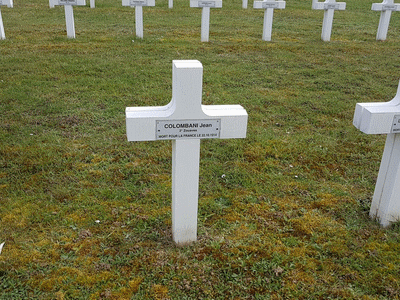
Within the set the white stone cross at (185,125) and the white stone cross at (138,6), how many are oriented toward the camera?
2

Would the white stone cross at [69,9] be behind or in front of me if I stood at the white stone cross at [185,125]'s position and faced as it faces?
behind

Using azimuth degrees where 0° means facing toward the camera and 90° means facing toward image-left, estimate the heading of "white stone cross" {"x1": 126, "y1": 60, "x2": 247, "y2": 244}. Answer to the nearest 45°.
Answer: approximately 0°

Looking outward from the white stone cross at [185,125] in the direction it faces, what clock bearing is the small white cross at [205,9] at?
The small white cross is roughly at 6 o'clock from the white stone cross.

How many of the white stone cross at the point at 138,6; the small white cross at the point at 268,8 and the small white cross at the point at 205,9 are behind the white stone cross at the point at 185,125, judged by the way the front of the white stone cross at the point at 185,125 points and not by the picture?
3

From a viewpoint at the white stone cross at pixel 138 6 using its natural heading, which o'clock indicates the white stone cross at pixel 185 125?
the white stone cross at pixel 185 125 is roughly at 12 o'clock from the white stone cross at pixel 138 6.

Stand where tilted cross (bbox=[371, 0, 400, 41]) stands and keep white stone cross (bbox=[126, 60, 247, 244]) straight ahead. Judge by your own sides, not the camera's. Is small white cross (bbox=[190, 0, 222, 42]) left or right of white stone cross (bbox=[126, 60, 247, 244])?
right

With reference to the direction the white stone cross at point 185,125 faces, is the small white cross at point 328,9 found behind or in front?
behind

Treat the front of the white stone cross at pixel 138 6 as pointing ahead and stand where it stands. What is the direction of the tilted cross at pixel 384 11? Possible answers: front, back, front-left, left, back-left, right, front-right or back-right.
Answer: left

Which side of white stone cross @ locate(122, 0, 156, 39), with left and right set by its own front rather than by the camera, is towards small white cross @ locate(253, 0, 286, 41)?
left

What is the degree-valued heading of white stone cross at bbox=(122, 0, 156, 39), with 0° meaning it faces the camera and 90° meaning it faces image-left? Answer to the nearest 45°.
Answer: approximately 0°

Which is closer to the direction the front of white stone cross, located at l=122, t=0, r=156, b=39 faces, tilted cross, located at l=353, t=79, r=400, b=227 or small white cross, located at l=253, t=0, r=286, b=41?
the tilted cross

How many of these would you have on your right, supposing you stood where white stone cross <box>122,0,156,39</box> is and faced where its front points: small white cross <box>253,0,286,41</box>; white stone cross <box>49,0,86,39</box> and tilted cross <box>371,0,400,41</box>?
1
